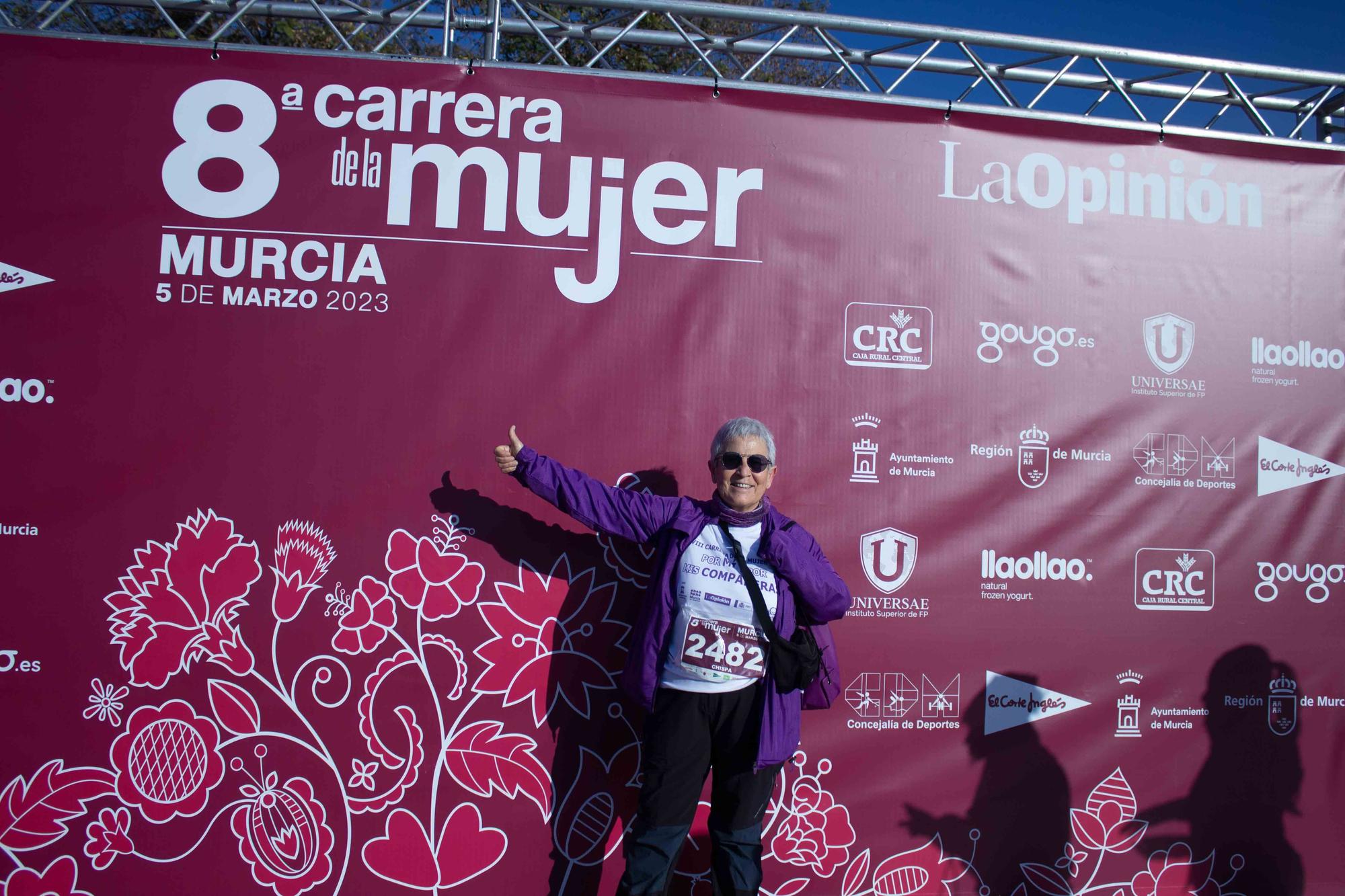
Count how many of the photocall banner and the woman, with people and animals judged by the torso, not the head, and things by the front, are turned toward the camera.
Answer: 2

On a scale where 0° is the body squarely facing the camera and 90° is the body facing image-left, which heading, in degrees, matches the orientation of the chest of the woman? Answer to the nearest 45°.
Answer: approximately 0°
